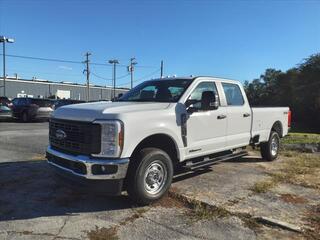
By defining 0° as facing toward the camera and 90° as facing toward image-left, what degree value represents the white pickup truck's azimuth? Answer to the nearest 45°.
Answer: approximately 45°

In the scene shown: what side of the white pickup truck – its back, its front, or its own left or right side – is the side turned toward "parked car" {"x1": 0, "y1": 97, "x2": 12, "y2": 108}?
right

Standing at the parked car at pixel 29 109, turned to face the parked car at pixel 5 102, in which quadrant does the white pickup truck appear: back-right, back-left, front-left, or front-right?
back-left

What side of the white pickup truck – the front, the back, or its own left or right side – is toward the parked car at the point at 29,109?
right

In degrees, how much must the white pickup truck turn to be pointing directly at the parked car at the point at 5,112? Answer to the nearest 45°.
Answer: approximately 90° to its right
